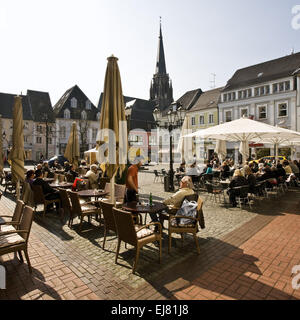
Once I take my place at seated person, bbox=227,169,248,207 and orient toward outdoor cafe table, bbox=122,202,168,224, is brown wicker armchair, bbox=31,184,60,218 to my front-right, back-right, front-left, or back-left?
front-right

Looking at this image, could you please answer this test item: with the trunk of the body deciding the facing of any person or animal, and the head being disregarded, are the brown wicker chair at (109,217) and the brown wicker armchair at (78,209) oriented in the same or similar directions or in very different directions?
same or similar directions

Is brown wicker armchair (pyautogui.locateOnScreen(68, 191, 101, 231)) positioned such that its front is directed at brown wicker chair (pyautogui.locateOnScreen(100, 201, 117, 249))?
no

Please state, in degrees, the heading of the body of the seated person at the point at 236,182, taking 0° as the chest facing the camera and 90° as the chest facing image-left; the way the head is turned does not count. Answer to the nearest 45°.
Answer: approximately 90°

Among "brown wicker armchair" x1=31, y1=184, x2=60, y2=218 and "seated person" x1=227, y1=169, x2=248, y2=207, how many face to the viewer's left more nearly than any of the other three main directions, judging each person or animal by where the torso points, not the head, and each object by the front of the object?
1

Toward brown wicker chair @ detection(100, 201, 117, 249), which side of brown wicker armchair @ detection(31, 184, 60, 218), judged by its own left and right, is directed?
right

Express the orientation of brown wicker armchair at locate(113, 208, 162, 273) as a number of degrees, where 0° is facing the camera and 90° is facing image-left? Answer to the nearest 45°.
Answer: approximately 225°

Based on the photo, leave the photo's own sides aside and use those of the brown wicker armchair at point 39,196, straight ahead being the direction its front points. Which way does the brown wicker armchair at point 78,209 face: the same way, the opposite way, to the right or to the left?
the same way

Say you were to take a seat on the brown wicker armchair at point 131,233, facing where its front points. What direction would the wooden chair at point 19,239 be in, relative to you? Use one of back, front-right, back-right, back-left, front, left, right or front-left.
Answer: back-left

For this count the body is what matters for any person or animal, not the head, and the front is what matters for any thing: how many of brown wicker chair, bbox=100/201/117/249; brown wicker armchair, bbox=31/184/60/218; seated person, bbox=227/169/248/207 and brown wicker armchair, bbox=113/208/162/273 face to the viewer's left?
1

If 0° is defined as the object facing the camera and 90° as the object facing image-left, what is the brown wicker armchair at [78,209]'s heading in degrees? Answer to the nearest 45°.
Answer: approximately 225°

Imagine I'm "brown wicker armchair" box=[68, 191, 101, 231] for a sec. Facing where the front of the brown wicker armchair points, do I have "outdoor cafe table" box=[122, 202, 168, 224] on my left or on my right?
on my right

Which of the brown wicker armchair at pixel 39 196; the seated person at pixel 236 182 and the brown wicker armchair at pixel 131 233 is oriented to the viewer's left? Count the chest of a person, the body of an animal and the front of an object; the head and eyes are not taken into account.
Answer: the seated person
